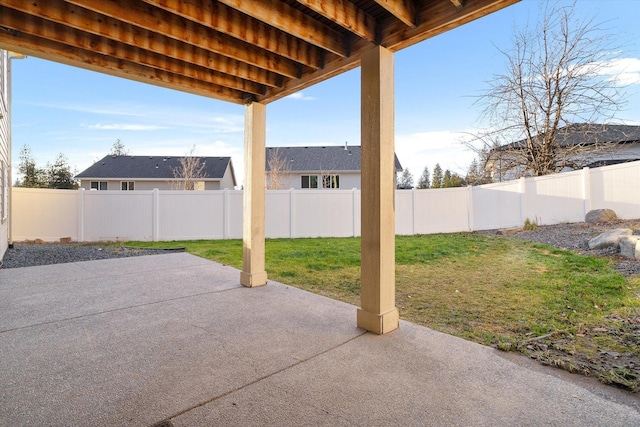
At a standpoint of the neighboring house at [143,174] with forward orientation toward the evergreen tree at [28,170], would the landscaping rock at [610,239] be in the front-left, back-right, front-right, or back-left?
back-left

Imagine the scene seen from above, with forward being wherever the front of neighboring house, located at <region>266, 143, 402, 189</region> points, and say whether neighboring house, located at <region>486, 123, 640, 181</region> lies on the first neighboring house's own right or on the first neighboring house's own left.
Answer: on the first neighboring house's own right

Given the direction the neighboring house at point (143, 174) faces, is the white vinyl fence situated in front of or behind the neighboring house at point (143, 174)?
behind

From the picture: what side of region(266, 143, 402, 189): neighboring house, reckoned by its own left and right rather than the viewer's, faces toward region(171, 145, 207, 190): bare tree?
left

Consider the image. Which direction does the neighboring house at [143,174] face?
away from the camera

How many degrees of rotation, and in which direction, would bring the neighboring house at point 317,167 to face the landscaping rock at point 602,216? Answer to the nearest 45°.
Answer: approximately 135° to its right

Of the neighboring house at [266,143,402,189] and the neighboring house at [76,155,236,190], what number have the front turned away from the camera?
2
